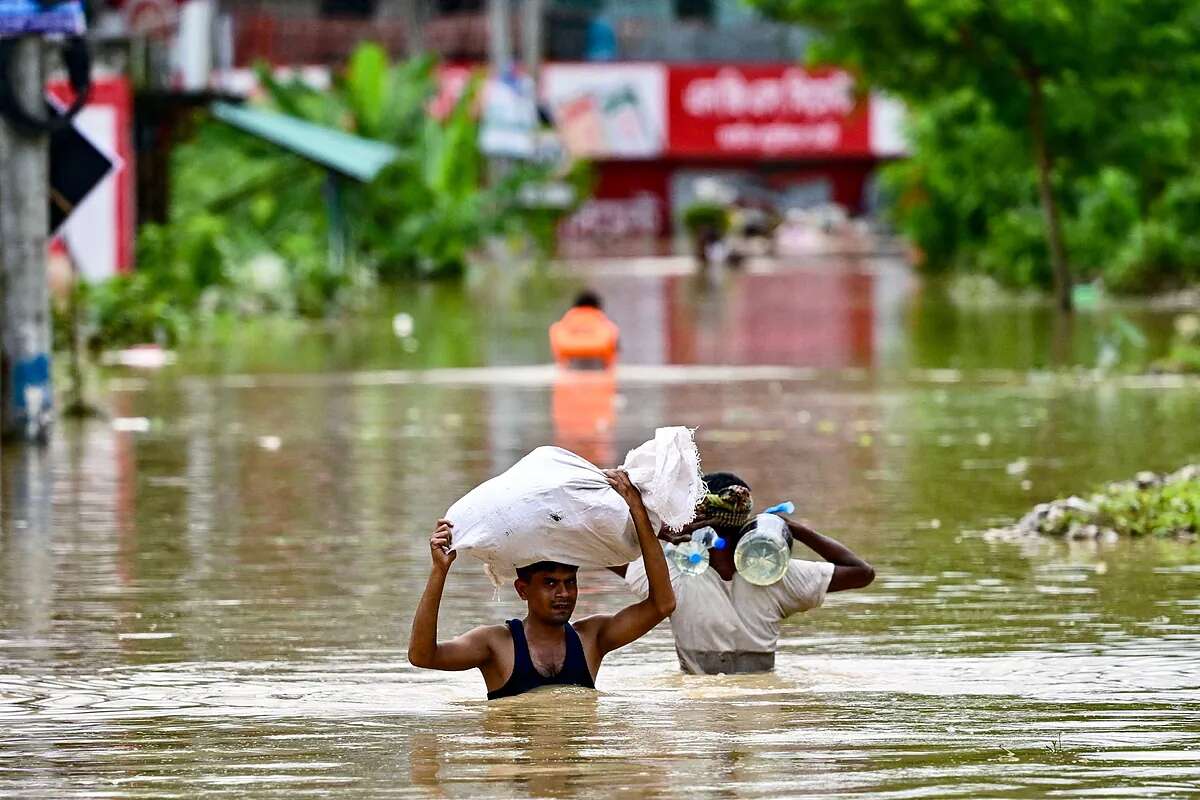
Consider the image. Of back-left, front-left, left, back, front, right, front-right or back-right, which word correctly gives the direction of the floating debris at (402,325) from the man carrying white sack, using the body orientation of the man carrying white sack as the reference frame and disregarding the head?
back

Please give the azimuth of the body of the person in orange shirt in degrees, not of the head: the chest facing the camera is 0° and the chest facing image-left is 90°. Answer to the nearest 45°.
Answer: approximately 180°

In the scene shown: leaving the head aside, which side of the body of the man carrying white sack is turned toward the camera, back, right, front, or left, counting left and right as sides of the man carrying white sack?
front

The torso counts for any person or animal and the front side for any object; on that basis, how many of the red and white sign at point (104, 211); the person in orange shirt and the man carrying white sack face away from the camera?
1

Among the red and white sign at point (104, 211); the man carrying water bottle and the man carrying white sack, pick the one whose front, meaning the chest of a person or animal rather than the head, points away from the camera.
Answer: the man carrying water bottle

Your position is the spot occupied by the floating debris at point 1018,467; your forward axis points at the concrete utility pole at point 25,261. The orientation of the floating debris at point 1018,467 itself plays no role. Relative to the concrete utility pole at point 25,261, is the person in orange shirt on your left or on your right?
right

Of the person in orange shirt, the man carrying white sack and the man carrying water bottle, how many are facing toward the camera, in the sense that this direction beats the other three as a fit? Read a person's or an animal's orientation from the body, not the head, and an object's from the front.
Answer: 1

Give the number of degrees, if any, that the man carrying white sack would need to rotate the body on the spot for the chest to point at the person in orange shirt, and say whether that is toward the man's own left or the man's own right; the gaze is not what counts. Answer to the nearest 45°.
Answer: approximately 180°

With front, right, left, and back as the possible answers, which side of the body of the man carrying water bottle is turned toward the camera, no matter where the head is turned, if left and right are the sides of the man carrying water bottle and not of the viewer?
back

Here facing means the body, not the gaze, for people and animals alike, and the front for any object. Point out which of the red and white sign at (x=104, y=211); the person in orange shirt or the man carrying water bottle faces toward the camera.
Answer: the red and white sign

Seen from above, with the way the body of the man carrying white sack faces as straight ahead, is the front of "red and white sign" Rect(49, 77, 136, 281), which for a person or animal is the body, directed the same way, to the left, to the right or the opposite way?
the same way

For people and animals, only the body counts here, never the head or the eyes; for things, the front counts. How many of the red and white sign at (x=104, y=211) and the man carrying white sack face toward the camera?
2

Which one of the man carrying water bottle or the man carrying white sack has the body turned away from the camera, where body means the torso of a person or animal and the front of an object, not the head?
the man carrying water bottle
